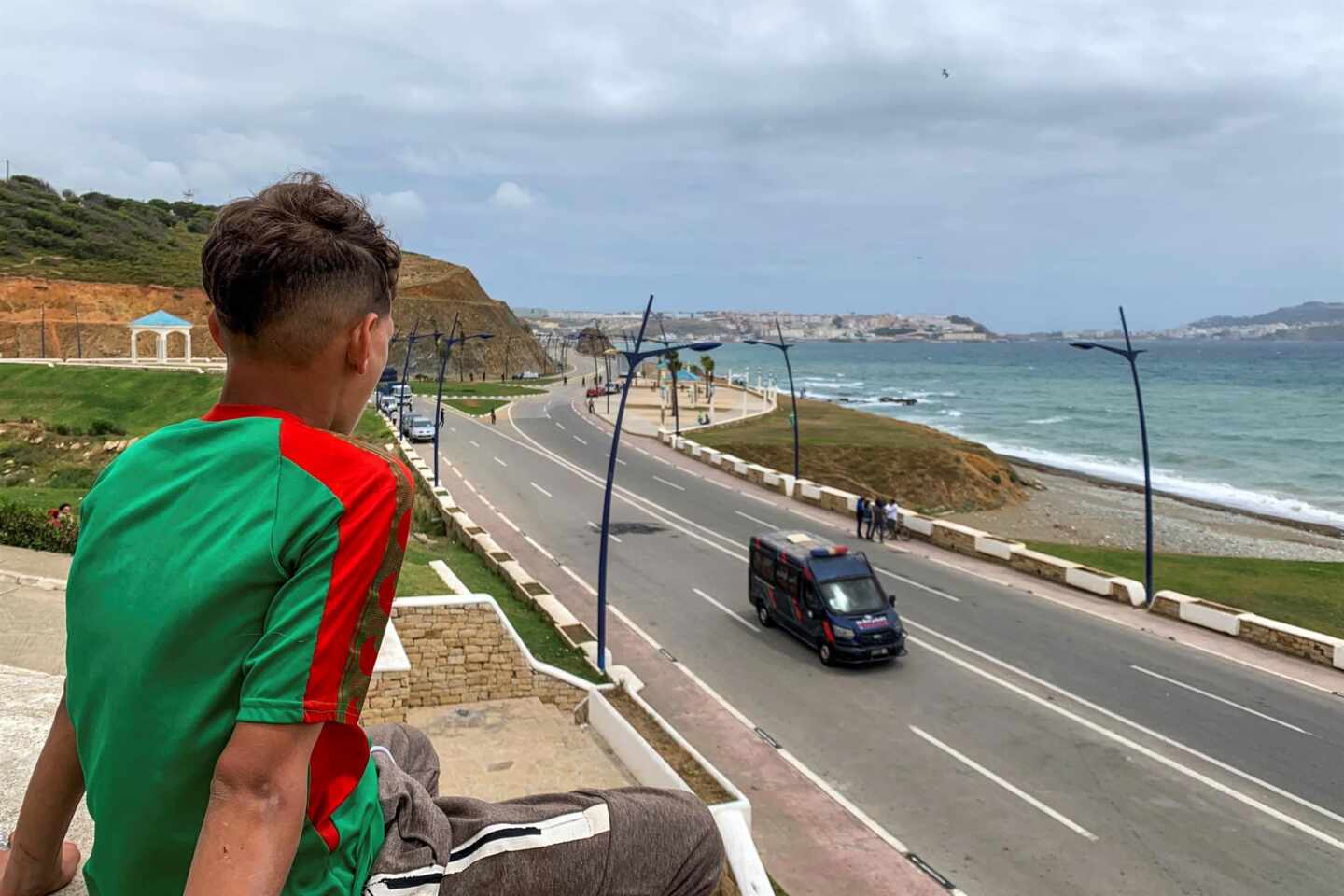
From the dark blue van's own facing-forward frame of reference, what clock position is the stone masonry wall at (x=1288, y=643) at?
The stone masonry wall is roughly at 10 o'clock from the dark blue van.

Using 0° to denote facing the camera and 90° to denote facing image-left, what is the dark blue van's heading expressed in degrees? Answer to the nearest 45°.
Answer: approximately 315°

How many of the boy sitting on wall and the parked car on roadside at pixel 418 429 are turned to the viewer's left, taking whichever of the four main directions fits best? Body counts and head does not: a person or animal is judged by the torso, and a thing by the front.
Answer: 0

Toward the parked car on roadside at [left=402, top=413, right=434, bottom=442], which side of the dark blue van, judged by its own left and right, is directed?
back

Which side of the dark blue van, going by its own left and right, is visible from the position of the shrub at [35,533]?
right

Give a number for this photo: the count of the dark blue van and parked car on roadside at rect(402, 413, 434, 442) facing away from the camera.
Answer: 0
